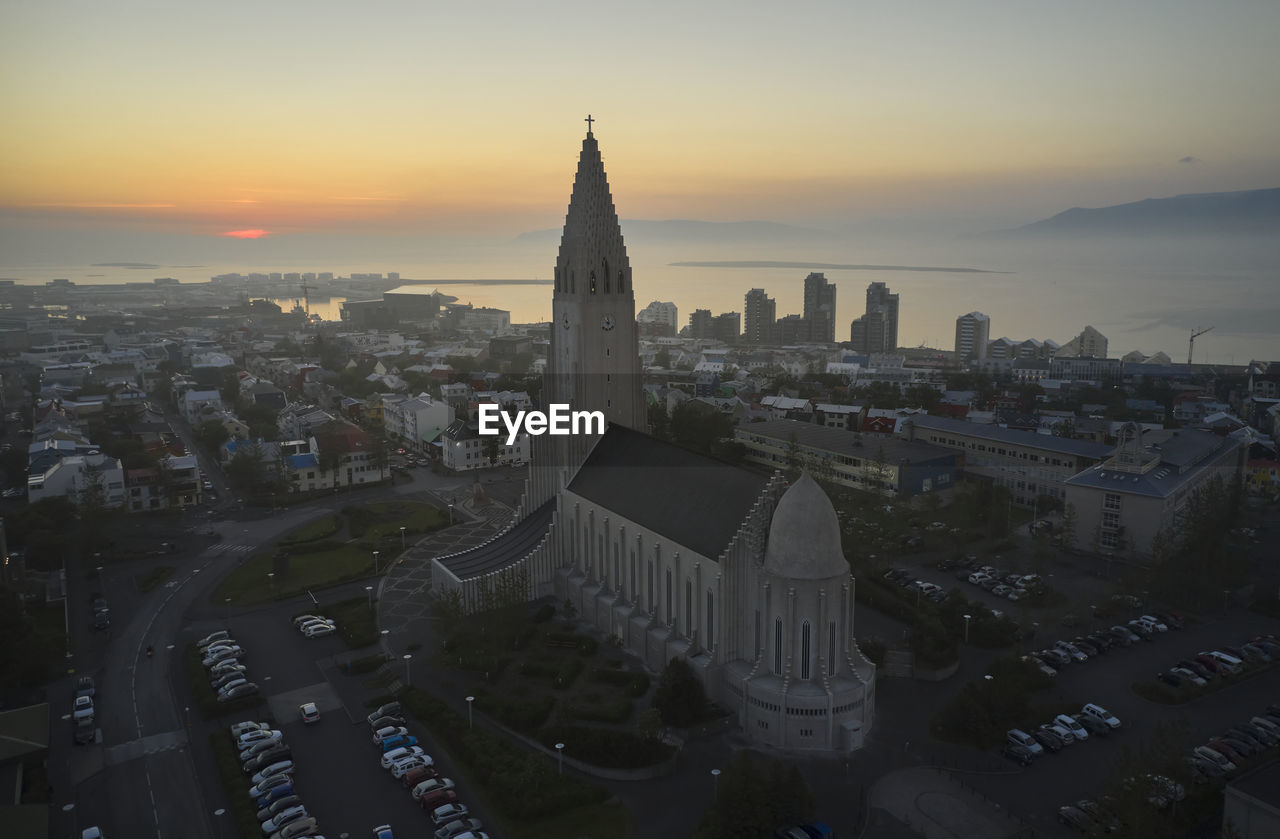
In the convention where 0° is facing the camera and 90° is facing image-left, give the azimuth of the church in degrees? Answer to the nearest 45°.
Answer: approximately 135°

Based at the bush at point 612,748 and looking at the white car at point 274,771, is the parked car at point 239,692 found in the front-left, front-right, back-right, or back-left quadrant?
front-right

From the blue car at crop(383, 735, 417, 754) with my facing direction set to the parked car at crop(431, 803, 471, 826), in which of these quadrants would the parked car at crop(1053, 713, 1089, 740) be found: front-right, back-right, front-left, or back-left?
front-left

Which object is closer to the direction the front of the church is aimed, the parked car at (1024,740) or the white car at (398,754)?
the white car

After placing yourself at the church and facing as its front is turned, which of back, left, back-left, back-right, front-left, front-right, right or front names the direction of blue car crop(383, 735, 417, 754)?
left

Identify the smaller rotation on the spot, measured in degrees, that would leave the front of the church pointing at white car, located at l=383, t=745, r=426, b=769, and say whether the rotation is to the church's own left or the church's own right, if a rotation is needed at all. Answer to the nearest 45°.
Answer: approximately 90° to the church's own left

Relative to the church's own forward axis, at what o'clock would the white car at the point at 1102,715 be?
The white car is roughly at 5 o'clock from the church.

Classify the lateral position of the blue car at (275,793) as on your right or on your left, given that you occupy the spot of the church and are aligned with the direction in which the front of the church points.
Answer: on your left

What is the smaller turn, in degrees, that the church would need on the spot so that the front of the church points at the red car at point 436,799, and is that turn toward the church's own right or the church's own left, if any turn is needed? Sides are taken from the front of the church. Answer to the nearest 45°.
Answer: approximately 90° to the church's own left

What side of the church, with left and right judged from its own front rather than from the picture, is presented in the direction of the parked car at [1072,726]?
back

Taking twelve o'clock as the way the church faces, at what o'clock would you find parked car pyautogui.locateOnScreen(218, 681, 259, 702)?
The parked car is roughly at 10 o'clock from the church.

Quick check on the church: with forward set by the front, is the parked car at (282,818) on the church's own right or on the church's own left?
on the church's own left

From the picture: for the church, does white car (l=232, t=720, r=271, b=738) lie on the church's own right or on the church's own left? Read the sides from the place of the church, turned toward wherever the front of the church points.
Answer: on the church's own left

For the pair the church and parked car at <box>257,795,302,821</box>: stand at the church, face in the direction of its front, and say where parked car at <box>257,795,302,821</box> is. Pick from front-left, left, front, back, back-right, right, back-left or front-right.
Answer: left

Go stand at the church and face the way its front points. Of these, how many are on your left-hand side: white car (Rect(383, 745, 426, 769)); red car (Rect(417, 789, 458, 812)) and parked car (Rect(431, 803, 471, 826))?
3

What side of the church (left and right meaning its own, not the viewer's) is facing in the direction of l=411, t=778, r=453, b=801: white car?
left
